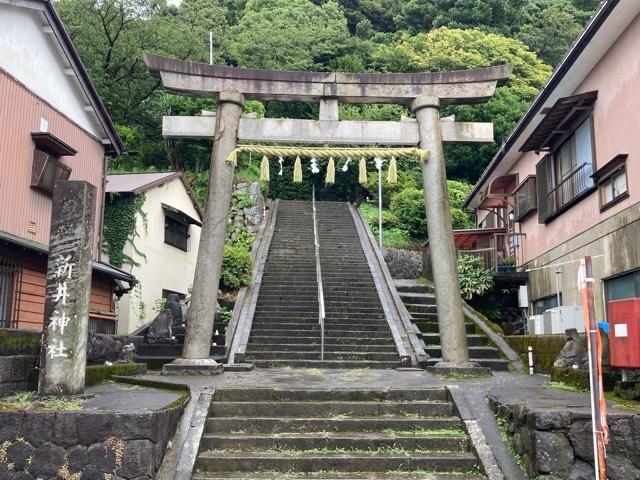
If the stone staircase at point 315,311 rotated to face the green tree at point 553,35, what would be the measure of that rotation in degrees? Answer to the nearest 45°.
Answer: approximately 135° to its left

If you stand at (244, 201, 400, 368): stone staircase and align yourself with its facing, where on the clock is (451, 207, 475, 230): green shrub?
The green shrub is roughly at 7 o'clock from the stone staircase.

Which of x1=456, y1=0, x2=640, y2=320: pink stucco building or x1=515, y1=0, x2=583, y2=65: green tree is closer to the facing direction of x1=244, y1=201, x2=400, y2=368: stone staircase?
the pink stucco building

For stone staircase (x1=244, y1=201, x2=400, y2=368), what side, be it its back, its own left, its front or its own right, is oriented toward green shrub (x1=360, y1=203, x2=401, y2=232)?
back

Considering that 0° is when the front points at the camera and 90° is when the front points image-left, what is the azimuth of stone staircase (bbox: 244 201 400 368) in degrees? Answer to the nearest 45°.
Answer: approximately 0°

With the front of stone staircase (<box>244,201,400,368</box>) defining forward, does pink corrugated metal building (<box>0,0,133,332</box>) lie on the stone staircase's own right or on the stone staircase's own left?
on the stone staircase's own right

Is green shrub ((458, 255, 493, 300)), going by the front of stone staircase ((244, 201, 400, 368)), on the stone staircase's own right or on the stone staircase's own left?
on the stone staircase's own left

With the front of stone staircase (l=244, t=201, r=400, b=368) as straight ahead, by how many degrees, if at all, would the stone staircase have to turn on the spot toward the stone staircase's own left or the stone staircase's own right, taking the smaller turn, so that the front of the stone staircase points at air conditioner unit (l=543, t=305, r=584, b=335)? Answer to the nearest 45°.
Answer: approximately 45° to the stone staircase's own left

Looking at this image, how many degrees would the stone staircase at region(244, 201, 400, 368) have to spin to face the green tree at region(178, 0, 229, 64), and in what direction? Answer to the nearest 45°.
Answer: approximately 180°

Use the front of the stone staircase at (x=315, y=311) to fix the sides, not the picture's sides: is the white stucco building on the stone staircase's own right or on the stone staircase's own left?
on the stone staircase's own right

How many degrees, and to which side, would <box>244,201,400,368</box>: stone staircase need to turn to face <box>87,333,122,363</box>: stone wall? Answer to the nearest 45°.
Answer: approximately 45° to its right

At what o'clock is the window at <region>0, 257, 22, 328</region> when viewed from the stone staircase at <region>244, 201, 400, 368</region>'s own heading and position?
The window is roughly at 2 o'clock from the stone staircase.

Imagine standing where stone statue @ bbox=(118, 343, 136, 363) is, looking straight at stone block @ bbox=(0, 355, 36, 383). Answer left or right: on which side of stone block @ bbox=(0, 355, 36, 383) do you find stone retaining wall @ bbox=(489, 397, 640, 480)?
left

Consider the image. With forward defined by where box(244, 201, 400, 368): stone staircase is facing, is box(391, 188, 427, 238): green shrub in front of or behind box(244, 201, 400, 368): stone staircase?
behind
